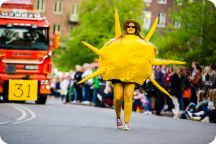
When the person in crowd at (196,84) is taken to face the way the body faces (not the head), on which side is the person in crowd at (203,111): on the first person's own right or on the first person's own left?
on the first person's own left

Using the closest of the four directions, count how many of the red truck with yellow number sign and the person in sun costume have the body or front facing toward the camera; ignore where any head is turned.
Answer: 2

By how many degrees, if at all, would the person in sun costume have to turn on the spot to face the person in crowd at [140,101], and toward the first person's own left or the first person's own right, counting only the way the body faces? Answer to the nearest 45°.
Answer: approximately 180°
